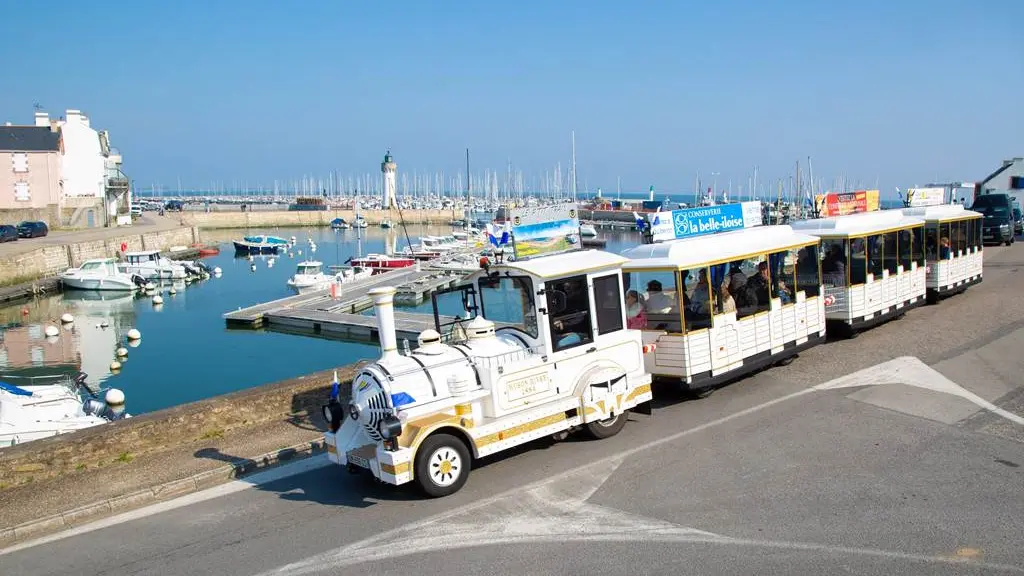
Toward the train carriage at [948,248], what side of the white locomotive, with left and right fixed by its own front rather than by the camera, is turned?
back

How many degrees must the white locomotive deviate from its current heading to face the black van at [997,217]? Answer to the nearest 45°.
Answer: approximately 180°

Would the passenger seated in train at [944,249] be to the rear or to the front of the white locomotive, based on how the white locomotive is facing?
to the rear

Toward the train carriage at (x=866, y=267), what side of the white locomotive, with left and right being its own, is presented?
back

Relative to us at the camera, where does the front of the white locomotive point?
facing the viewer and to the left of the viewer

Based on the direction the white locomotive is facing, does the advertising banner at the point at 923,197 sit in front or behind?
behind

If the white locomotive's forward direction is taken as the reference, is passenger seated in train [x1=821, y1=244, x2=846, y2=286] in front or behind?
behind

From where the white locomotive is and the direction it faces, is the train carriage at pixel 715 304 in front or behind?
behind

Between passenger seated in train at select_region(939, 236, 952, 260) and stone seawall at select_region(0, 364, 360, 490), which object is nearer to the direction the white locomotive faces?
the stone seawall
